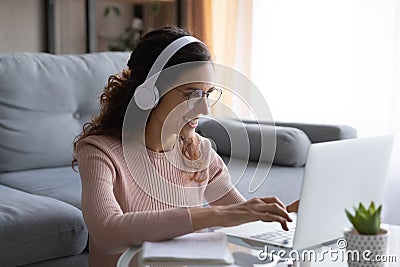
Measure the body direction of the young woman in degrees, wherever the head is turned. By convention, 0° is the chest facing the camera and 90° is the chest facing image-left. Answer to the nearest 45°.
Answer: approximately 315°

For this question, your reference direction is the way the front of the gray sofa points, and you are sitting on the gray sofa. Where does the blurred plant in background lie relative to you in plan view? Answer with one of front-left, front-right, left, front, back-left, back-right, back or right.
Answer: back-left

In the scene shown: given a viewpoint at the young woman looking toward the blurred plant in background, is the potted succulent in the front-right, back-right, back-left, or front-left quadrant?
back-right

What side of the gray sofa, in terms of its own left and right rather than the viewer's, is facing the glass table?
front

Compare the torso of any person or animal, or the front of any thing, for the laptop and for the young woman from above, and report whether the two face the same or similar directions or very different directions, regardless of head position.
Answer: very different directions

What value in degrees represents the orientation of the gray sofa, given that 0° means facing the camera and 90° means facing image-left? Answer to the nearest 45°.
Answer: approximately 315°

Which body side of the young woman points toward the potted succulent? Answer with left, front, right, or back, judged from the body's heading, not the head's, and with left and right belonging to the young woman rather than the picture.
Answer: front

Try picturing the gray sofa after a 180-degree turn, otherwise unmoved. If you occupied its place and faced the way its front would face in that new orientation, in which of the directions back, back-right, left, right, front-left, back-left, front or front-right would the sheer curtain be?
right

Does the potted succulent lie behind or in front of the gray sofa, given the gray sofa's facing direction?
in front

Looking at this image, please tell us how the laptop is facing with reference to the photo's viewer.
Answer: facing away from the viewer and to the left of the viewer
